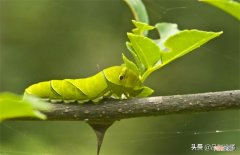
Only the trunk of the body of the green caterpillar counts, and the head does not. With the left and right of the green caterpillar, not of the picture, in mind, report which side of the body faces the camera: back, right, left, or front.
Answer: right
